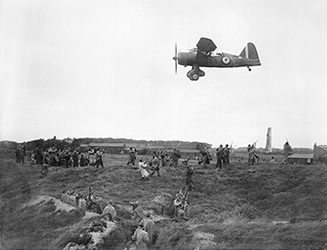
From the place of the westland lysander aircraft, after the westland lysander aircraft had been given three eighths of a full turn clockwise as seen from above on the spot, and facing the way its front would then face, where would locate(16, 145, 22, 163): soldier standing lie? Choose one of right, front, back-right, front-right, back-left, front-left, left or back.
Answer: back-left

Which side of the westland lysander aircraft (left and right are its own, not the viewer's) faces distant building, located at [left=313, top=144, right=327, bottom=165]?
right

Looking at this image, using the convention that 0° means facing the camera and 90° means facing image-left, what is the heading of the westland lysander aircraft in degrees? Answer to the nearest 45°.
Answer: approximately 90°
